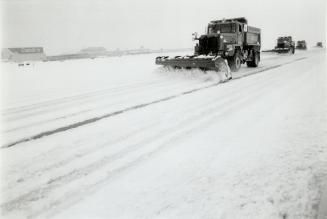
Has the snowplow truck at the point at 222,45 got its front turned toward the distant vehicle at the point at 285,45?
no

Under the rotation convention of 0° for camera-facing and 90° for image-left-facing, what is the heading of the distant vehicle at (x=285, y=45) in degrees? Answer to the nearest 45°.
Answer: approximately 45°

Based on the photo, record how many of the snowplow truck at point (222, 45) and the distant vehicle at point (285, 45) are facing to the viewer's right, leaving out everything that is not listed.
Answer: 0

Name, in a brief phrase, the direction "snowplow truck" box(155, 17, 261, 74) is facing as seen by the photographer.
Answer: facing the viewer and to the left of the viewer

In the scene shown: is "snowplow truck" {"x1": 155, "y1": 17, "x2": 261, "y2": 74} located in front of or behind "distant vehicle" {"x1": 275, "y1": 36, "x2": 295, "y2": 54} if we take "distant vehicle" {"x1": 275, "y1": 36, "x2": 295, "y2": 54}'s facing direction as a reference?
in front

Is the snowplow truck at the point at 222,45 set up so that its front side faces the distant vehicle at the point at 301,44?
no

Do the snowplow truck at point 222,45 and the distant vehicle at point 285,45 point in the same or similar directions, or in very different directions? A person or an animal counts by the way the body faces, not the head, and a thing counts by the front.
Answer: same or similar directions

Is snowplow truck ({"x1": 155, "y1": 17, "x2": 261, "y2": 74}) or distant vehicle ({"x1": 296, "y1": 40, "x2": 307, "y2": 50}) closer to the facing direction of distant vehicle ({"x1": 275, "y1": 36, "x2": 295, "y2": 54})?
the snowplow truck
